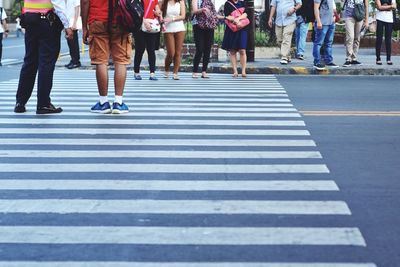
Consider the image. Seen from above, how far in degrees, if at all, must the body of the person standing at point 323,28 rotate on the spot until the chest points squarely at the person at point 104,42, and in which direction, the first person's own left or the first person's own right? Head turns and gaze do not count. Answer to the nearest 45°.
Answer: approximately 45° to the first person's own right

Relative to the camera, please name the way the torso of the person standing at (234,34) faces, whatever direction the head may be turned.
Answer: toward the camera

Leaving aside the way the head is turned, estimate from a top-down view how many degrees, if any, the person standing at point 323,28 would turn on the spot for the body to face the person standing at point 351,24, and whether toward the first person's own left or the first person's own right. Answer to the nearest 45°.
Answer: approximately 90° to the first person's own left

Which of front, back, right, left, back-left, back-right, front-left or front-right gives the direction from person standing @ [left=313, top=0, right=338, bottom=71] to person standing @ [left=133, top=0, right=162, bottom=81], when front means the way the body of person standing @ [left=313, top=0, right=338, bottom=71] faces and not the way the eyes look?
right

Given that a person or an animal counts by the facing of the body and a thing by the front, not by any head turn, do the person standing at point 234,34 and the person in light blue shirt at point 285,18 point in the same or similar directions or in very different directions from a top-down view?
same or similar directions

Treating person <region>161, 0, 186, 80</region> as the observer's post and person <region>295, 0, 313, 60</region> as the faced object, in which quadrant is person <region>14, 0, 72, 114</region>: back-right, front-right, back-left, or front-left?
back-right

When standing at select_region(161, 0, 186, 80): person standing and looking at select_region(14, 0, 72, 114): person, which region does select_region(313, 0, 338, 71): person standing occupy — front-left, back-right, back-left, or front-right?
back-left

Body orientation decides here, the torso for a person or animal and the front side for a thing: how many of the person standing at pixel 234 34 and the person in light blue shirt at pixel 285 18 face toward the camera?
2

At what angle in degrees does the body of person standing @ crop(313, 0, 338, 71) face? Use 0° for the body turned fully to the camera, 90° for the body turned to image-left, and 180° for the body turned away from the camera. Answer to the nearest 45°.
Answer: approximately 315°

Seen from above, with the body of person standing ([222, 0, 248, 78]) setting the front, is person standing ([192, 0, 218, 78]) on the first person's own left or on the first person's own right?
on the first person's own right
